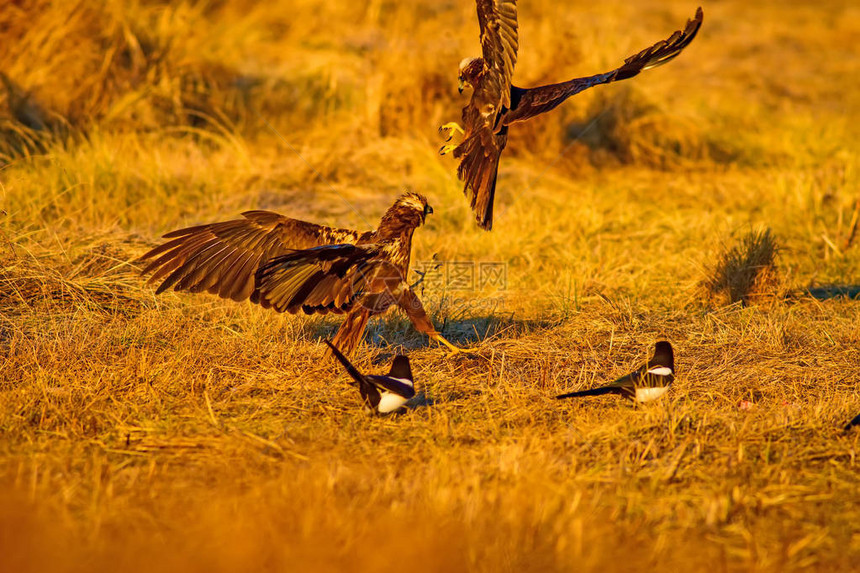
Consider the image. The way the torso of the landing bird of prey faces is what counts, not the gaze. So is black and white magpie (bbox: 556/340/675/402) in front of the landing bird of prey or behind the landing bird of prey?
in front

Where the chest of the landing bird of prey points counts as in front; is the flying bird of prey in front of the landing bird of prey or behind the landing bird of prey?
in front

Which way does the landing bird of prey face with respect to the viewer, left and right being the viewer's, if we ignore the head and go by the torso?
facing to the right of the viewer

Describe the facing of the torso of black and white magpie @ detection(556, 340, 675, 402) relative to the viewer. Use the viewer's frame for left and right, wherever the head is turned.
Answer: facing to the right of the viewer

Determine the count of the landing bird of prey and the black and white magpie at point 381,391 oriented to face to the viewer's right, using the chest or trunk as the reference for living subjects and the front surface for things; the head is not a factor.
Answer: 2

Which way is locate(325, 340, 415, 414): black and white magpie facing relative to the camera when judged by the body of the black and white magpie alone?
to the viewer's right

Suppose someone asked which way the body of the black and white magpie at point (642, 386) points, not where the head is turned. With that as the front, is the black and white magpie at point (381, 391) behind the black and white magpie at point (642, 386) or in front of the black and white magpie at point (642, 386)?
behind

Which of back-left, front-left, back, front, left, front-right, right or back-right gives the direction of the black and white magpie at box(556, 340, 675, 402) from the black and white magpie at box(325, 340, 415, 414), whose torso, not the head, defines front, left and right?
front

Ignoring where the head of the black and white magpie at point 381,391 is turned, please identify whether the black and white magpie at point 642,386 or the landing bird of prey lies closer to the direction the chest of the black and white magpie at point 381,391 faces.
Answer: the black and white magpie

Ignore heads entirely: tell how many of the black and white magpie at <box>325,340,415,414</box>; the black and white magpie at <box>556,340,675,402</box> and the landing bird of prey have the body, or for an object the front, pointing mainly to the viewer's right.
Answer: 3

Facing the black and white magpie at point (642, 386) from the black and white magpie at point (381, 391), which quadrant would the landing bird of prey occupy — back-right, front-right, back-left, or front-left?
back-left

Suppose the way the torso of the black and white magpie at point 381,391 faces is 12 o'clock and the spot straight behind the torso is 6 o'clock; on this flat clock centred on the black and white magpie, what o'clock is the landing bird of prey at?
The landing bird of prey is roughly at 8 o'clock from the black and white magpie.
